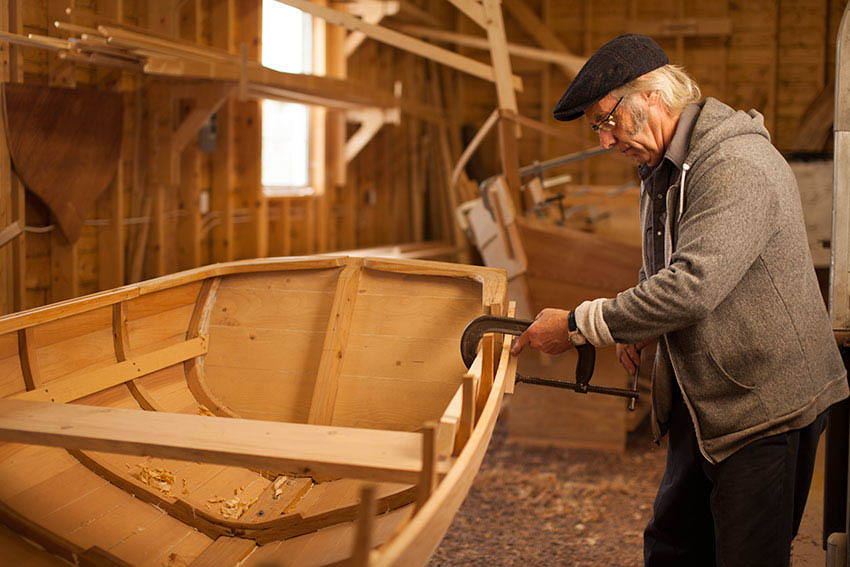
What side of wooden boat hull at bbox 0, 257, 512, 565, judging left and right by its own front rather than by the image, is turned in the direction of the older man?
left

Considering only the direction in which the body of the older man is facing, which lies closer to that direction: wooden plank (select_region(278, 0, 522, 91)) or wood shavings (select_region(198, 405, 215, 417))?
the wood shavings

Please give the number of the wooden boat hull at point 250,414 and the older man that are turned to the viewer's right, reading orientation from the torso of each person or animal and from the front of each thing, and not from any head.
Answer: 0

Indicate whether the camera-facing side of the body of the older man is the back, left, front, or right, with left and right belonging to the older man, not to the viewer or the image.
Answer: left

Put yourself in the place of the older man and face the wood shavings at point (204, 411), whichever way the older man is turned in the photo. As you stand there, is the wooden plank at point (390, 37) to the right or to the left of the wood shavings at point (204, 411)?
right

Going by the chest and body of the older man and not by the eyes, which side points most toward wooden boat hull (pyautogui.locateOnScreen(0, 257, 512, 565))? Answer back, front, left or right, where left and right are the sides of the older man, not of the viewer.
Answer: front

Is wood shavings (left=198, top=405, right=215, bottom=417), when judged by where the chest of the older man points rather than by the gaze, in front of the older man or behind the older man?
in front

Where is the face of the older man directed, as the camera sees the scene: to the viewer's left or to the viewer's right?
to the viewer's left

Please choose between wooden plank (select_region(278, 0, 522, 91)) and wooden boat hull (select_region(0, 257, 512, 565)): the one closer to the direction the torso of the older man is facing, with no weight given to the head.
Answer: the wooden boat hull

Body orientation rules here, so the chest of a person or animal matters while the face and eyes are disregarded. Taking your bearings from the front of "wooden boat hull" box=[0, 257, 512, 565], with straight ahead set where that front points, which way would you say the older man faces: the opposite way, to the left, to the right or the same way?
to the right
